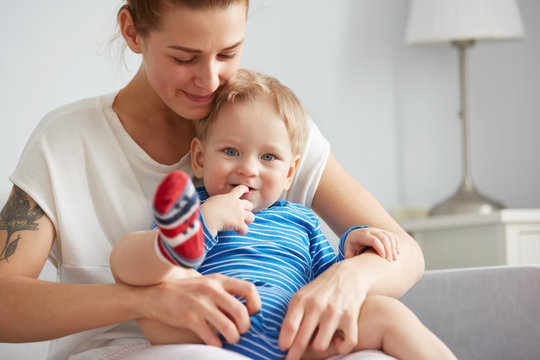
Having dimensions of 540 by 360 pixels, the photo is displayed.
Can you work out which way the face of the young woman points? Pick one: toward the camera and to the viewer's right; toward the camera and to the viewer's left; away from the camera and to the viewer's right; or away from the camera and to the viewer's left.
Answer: toward the camera and to the viewer's right

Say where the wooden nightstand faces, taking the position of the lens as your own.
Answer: facing the viewer and to the right of the viewer

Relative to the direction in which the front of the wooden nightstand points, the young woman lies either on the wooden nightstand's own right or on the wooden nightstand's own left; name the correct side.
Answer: on the wooden nightstand's own right
